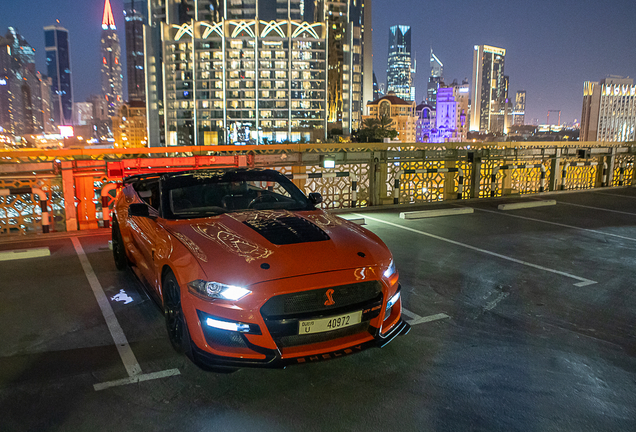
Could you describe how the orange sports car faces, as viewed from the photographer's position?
facing the viewer and to the right of the viewer
